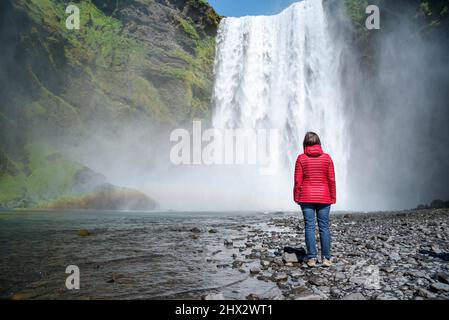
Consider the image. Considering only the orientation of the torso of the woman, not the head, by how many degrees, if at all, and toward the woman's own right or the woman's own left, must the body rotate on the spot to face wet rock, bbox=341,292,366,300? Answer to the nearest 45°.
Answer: approximately 180°

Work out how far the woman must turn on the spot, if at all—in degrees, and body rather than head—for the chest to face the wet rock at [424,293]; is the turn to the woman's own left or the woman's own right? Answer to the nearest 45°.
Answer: approximately 135° to the woman's own right

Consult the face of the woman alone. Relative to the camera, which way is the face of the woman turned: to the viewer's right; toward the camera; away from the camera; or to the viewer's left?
away from the camera

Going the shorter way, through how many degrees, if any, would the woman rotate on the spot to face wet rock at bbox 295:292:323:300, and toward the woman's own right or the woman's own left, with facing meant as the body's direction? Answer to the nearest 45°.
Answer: approximately 180°

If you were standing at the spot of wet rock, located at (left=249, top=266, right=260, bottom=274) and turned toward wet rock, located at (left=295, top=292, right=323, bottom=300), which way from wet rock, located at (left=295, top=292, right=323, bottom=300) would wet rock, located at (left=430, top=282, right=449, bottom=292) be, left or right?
left

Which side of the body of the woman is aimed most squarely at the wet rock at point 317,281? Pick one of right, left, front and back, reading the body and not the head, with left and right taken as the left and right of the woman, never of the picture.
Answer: back

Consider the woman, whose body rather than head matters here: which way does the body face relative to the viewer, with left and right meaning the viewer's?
facing away from the viewer

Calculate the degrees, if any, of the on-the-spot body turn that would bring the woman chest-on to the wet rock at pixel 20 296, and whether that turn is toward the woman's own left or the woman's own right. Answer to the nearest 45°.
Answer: approximately 135° to the woman's own left

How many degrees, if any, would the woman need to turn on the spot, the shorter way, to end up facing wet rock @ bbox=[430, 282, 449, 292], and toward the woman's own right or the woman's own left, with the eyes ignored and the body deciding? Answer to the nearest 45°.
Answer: approximately 135° to the woman's own right
